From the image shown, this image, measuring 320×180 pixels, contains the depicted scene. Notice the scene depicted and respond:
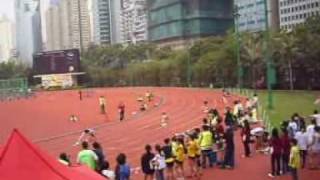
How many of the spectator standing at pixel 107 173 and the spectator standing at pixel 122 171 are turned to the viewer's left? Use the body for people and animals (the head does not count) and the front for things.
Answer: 0

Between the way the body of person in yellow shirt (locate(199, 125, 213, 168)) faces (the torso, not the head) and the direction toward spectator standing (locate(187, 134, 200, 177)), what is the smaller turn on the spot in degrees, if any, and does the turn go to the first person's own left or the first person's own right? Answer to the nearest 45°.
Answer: approximately 135° to the first person's own left

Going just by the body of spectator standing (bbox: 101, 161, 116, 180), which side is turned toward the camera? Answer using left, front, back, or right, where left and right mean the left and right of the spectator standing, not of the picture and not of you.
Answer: back

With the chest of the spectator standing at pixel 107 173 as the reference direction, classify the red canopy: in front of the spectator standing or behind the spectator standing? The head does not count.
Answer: behind

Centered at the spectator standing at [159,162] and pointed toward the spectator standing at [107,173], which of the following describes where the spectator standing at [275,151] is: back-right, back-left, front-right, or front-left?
back-left

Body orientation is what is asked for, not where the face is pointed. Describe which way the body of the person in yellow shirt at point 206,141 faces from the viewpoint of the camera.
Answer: away from the camera

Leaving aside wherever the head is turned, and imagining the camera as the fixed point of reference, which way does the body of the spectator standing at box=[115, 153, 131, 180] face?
away from the camera

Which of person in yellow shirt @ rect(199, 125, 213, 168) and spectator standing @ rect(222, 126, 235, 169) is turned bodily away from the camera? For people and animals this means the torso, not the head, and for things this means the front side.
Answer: the person in yellow shirt

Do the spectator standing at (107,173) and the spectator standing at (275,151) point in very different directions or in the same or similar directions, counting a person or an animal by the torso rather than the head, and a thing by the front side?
same or similar directions

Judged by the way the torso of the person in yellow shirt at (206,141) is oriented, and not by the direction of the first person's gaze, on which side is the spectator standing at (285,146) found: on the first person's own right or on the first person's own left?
on the first person's own right

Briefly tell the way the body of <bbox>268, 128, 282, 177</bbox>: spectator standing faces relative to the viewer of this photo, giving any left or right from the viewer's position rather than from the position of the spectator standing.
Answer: facing away from the viewer and to the left of the viewer

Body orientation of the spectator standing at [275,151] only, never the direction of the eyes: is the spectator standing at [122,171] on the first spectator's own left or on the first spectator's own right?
on the first spectator's own left
